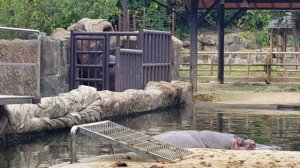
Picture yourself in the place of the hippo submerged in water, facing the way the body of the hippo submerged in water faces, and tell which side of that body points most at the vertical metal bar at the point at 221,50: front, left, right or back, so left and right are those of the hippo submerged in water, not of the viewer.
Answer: left

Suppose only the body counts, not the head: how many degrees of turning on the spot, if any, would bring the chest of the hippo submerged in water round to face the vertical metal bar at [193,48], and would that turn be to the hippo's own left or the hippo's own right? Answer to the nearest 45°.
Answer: approximately 90° to the hippo's own left

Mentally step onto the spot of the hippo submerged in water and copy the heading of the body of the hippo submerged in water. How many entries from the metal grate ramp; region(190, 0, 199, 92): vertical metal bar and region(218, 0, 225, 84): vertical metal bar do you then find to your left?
2

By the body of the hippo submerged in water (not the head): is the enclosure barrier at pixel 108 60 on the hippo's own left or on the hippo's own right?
on the hippo's own left

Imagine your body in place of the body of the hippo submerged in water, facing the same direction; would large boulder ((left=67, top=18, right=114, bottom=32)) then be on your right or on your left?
on your left

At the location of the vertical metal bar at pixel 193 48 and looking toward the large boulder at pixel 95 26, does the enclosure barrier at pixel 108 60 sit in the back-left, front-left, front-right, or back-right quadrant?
front-left

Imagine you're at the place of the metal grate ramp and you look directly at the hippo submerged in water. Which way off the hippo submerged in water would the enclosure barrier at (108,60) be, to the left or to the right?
left

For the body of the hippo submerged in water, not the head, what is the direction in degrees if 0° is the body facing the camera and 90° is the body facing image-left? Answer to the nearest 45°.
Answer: approximately 270°
